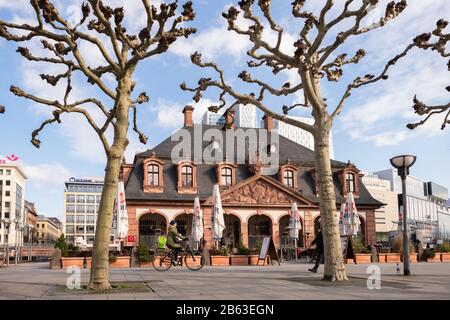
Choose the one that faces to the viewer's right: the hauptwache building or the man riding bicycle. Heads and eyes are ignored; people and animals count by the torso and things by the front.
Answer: the man riding bicycle

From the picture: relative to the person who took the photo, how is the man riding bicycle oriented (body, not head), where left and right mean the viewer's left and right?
facing to the right of the viewer

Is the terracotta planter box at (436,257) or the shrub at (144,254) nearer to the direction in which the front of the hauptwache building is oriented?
the shrub

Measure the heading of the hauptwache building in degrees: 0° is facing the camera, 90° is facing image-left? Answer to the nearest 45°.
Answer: approximately 0°

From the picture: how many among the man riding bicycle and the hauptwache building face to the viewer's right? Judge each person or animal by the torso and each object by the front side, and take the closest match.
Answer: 1

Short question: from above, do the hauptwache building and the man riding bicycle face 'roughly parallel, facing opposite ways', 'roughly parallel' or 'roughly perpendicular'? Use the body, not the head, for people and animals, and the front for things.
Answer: roughly perpendicular

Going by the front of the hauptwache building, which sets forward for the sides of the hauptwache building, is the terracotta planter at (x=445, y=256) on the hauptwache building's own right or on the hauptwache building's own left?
on the hauptwache building's own left

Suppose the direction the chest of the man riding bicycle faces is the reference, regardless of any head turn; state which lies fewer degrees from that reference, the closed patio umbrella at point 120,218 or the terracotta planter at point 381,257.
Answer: the terracotta planter
